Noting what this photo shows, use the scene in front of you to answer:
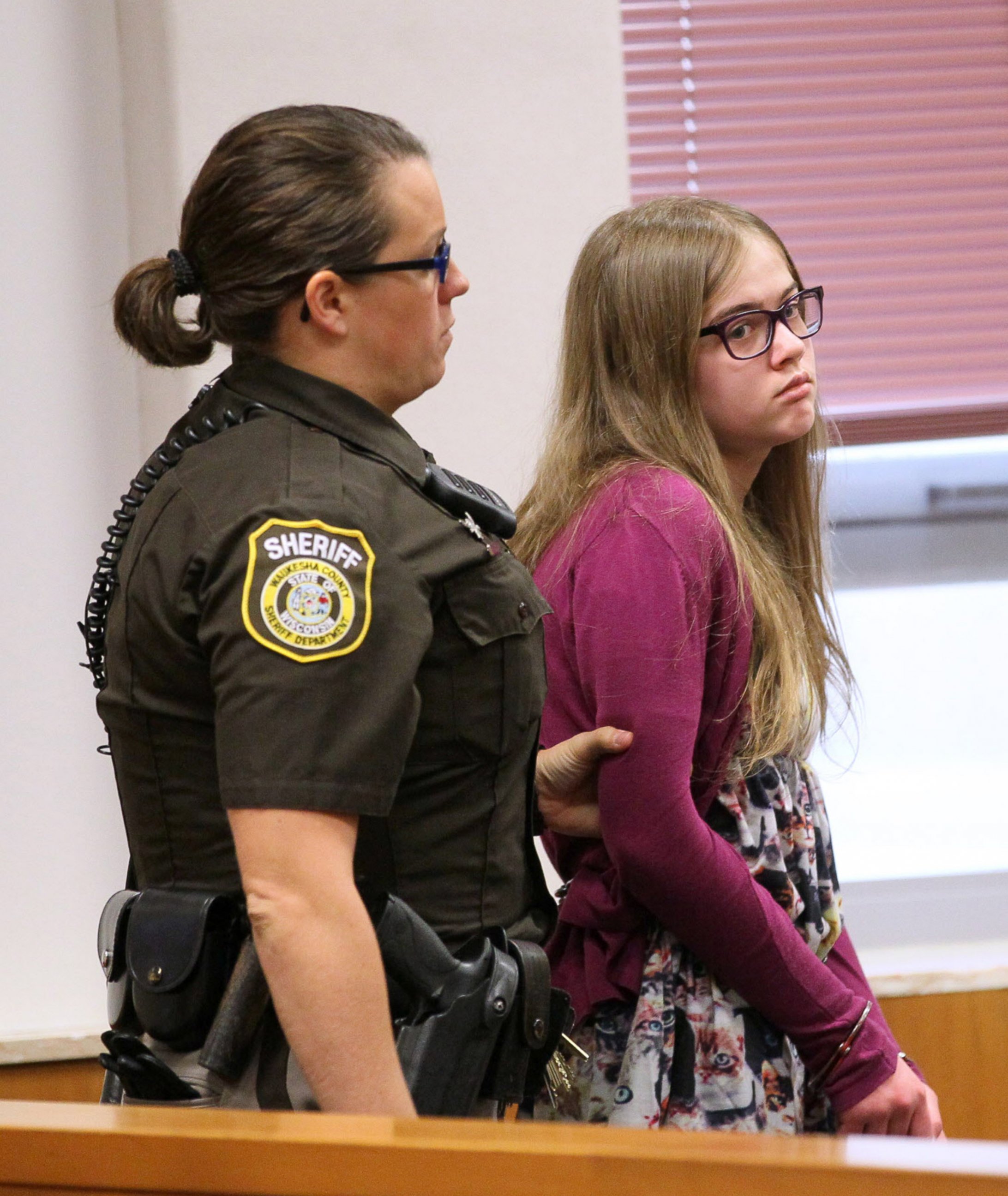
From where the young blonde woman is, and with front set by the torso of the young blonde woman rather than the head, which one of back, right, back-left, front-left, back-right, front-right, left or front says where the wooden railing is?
right

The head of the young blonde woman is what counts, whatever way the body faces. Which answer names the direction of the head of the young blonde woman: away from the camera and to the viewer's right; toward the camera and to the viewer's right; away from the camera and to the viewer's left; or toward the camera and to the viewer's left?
toward the camera and to the viewer's right

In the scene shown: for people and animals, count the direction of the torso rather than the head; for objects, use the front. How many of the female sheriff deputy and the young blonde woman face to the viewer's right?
2

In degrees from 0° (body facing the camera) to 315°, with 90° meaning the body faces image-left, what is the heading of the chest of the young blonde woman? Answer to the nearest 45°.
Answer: approximately 270°

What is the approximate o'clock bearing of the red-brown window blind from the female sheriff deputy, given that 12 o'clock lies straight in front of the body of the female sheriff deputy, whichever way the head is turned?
The red-brown window blind is roughly at 10 o'clock from the female sheriff deputy.

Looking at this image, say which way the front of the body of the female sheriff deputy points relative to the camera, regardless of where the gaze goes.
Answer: to the viewer's right
